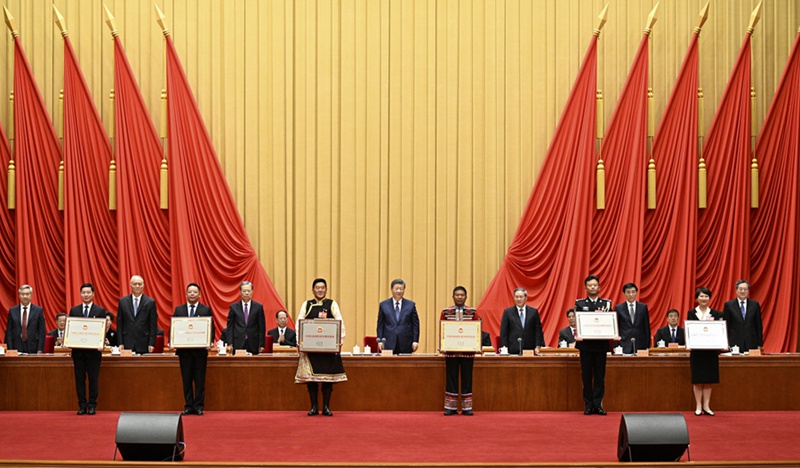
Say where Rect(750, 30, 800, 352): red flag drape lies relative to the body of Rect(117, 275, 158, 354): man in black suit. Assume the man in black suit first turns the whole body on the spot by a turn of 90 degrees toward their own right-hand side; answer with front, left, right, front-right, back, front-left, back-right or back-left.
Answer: back

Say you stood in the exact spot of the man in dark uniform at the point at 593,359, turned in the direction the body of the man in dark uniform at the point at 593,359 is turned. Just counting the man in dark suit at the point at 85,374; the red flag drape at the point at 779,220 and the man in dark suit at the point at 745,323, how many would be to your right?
1

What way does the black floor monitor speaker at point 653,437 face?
away from the camera

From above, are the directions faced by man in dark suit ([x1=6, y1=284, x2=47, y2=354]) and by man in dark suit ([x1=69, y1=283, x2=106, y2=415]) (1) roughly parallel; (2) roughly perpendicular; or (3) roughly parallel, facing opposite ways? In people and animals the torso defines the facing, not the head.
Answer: roughly parallel

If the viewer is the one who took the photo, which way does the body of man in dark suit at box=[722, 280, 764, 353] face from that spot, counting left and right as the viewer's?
facing the viewer

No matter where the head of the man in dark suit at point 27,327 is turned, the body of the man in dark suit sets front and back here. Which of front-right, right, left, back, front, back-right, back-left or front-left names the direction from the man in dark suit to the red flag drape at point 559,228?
left

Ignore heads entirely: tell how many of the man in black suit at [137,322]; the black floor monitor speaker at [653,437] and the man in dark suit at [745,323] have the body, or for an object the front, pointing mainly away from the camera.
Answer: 1

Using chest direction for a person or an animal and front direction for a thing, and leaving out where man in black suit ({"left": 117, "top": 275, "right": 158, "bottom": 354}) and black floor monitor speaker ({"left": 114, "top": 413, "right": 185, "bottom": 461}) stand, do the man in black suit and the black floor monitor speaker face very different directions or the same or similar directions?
very different directions

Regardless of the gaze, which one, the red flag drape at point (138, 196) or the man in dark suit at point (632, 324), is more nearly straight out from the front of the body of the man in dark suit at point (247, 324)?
the man in dark suit

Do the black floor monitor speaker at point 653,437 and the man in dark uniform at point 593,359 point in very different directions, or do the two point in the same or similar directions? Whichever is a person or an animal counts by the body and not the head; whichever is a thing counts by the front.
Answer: very different directions

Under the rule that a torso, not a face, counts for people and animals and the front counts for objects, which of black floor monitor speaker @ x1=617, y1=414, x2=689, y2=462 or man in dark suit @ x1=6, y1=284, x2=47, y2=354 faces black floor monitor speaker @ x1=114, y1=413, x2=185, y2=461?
the man in dark suit

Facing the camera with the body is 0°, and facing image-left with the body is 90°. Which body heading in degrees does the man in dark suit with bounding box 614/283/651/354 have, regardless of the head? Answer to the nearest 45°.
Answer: approximately 0°

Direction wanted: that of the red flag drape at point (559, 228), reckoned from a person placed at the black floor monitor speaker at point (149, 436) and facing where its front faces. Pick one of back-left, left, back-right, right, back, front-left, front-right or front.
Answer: front-right

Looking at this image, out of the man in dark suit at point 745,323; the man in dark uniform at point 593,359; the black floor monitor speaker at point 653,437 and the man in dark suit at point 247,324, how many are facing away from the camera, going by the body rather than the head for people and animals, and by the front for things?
1

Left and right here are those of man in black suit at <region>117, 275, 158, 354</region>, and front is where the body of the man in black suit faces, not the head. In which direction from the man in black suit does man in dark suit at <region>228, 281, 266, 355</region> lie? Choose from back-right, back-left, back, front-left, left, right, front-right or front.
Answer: left

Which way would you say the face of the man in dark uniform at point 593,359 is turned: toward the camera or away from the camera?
toward the camera

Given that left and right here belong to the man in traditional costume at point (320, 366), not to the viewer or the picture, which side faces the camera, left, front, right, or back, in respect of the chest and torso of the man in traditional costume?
front

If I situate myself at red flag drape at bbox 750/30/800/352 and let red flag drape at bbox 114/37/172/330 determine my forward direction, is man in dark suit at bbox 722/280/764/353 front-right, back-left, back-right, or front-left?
front-left

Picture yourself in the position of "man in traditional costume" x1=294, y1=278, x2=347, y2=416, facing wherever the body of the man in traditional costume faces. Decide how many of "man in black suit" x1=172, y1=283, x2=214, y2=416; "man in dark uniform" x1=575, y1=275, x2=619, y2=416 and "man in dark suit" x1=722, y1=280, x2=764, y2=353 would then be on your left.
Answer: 2

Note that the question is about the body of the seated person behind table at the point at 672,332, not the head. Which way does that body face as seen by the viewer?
toward the camera

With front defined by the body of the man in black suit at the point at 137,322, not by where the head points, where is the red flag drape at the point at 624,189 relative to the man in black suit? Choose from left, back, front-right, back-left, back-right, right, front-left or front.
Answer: left

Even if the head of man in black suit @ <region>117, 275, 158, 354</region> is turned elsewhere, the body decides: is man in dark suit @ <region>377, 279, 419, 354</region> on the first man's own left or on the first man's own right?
on the first man's own left
